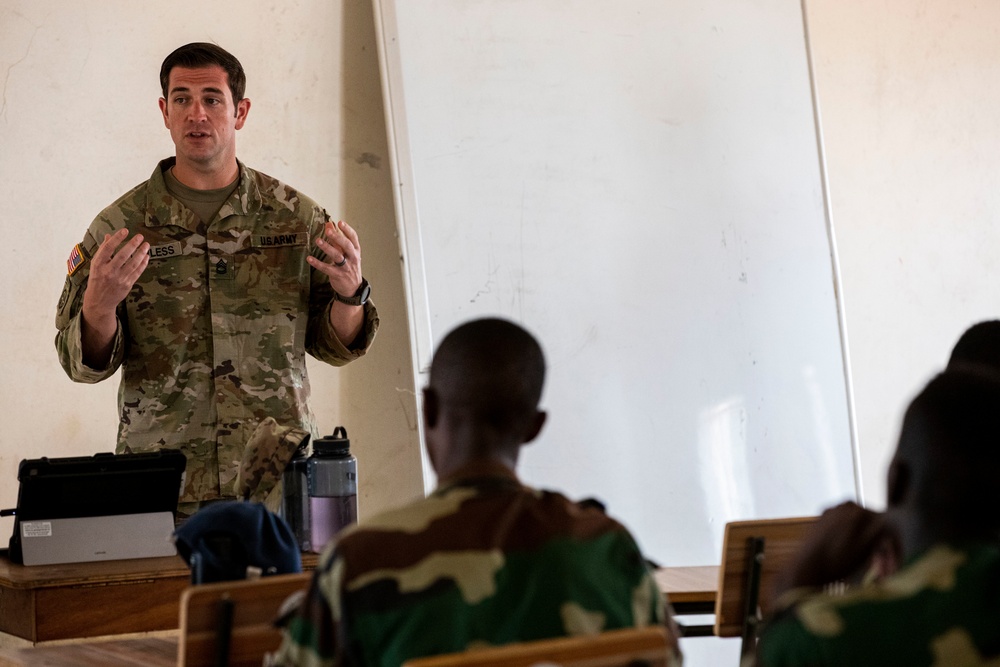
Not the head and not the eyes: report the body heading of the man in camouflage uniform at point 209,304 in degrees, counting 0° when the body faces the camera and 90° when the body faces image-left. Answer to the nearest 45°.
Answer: approximately 0°

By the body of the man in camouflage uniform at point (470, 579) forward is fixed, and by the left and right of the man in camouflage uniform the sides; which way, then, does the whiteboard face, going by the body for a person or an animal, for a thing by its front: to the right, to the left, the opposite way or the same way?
the opposite way

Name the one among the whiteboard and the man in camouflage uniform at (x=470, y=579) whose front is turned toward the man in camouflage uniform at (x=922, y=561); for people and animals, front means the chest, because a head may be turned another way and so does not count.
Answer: the whiteboard

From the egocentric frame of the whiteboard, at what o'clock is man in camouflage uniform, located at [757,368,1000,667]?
The man in camouflage uniform is roughly at 12 o'clock from the whiteboard.

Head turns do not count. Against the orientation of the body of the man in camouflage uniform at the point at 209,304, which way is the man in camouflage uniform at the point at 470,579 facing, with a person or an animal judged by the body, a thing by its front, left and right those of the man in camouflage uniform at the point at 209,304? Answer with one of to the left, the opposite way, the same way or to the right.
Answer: the opposite way

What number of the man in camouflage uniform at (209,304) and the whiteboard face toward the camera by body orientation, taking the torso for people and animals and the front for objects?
2

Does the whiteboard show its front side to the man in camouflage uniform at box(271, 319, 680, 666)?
yes

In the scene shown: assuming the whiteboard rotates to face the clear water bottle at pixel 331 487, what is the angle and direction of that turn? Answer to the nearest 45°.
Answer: approximately 45° to its right

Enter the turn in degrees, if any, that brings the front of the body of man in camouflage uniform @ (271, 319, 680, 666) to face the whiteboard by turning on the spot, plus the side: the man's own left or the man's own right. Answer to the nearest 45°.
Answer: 0° — they already face it

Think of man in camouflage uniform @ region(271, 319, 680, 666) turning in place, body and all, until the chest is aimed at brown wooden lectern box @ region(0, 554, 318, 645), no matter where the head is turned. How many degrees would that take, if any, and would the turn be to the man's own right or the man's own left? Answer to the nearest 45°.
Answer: approximately 45° to the man's own left

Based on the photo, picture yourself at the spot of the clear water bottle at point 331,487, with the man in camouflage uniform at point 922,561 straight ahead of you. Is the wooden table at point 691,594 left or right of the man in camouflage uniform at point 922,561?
left

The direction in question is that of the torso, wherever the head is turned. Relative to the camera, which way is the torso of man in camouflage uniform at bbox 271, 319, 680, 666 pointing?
away from the camera
